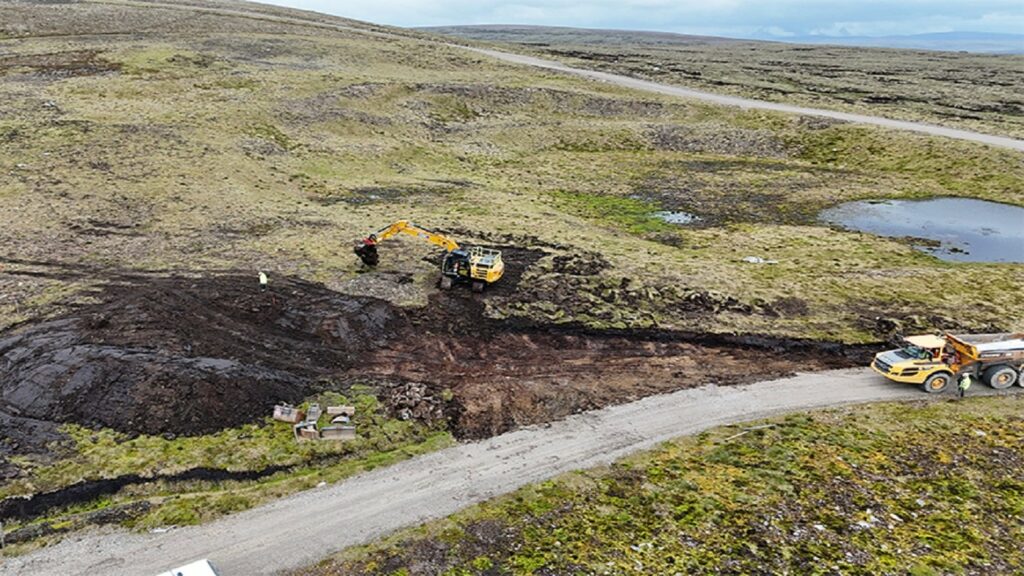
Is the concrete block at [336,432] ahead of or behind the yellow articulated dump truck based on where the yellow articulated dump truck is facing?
ahead

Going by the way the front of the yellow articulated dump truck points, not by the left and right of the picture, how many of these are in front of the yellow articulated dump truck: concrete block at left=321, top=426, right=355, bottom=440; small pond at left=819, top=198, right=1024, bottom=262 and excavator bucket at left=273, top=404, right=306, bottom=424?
2

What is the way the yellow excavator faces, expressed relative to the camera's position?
facing to the left of the viewer

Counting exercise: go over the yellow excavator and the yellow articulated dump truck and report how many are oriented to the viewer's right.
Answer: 0

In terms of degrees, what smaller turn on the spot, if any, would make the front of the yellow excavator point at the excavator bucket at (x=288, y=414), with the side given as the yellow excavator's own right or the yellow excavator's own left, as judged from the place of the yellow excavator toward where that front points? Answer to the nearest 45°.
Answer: approximately 45° to the yellow excavator's own left

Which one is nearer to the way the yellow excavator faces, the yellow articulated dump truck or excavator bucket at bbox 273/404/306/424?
the excavator bucket

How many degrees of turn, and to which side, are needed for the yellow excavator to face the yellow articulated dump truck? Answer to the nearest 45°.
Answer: approximately 135° to its left

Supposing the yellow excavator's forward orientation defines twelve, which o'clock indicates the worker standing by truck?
The worker standing by truck is roughly at 7 o'clock from the yellow excavator.

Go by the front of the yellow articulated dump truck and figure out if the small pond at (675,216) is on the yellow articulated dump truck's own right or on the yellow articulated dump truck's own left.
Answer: on the yellow articulated dump truck's own right

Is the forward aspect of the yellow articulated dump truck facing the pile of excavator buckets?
yes

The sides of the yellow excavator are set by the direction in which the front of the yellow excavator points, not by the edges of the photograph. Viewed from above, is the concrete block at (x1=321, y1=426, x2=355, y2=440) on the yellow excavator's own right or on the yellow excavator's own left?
on the yellow excavator's own left
